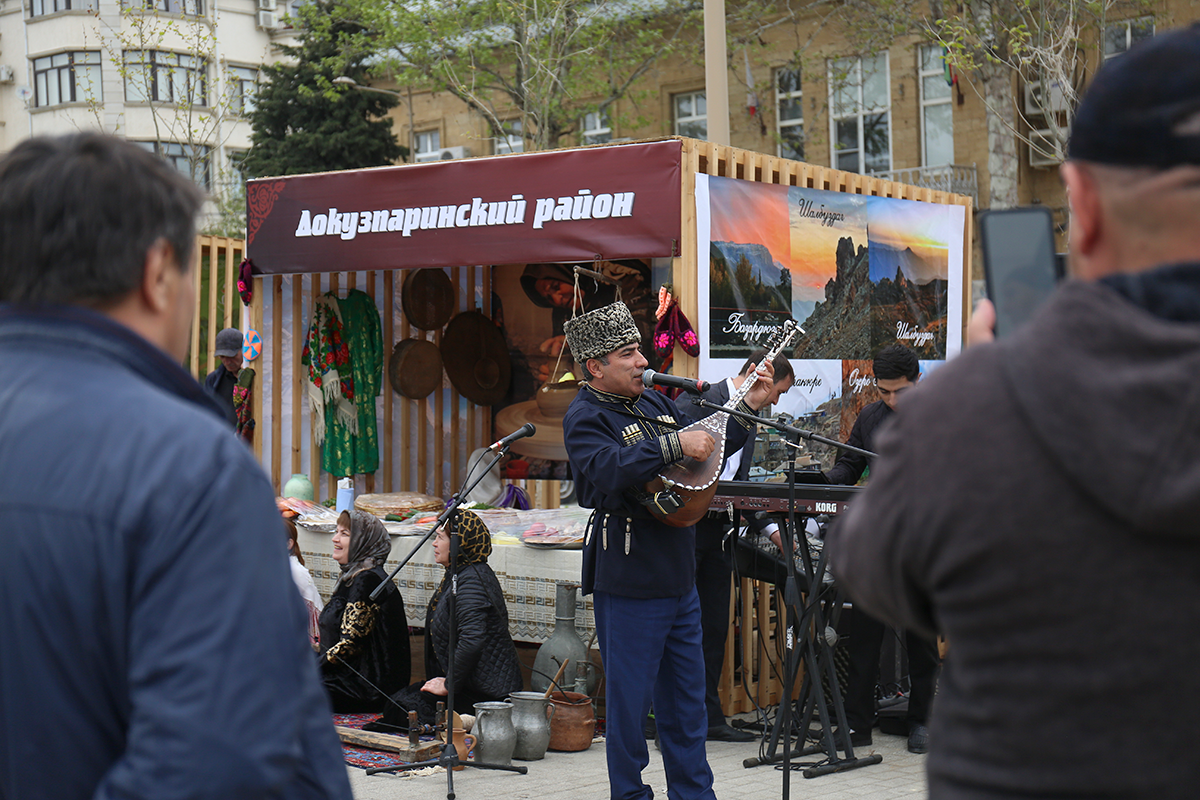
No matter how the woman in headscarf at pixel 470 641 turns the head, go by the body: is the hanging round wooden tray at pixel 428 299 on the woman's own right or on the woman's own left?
on the woman's own right

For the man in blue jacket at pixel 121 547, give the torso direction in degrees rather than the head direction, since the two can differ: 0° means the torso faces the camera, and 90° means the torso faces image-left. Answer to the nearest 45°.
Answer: approximately 225°

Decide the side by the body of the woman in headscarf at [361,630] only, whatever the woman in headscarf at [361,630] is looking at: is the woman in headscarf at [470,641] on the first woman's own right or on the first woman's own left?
on the first woman's own left

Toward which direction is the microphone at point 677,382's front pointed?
to the viewer's left

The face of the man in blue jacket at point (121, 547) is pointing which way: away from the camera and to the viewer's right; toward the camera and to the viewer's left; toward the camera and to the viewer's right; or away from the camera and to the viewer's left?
away from the camera and to the viewer's right

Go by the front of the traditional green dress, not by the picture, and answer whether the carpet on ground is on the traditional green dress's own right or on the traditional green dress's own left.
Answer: on the traditional green dress's own left

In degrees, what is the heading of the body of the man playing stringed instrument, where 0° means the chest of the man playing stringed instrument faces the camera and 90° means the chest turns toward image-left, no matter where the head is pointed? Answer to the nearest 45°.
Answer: approximately 315°
